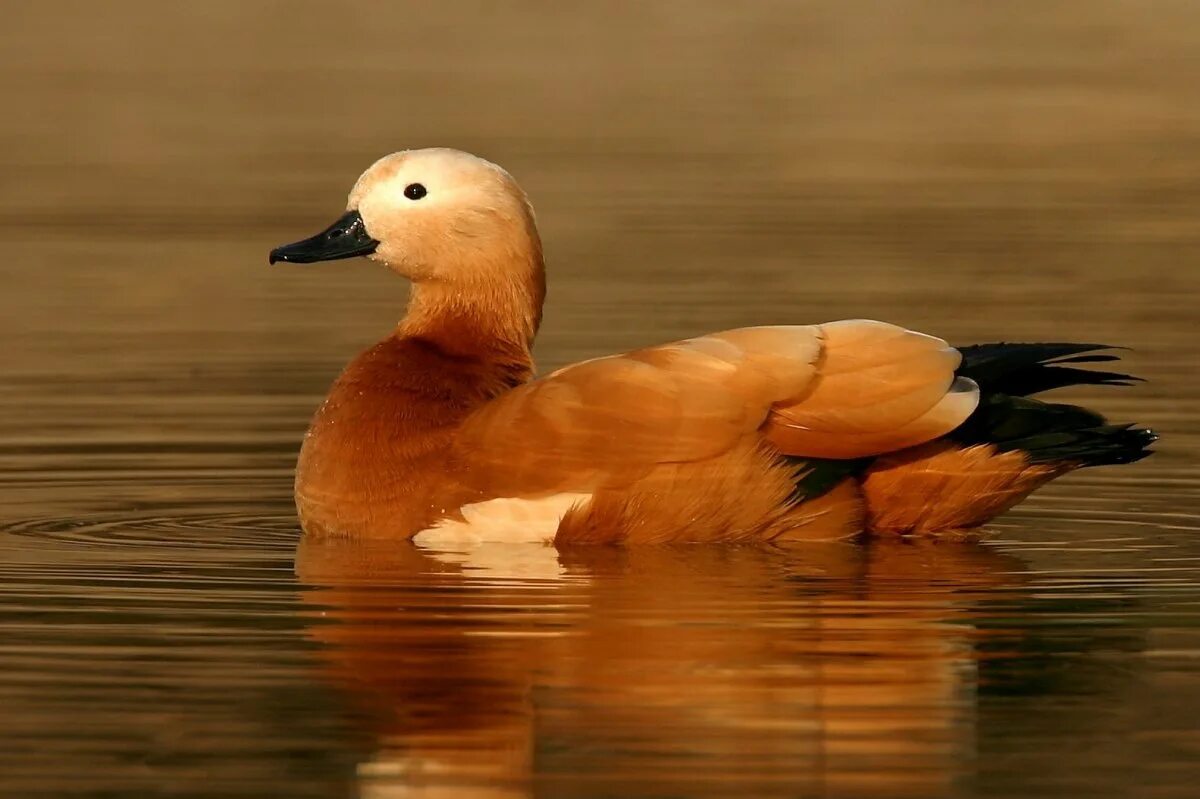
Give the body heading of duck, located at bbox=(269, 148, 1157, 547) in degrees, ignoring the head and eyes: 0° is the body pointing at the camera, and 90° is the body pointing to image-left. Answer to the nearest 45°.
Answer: approximately 90°
